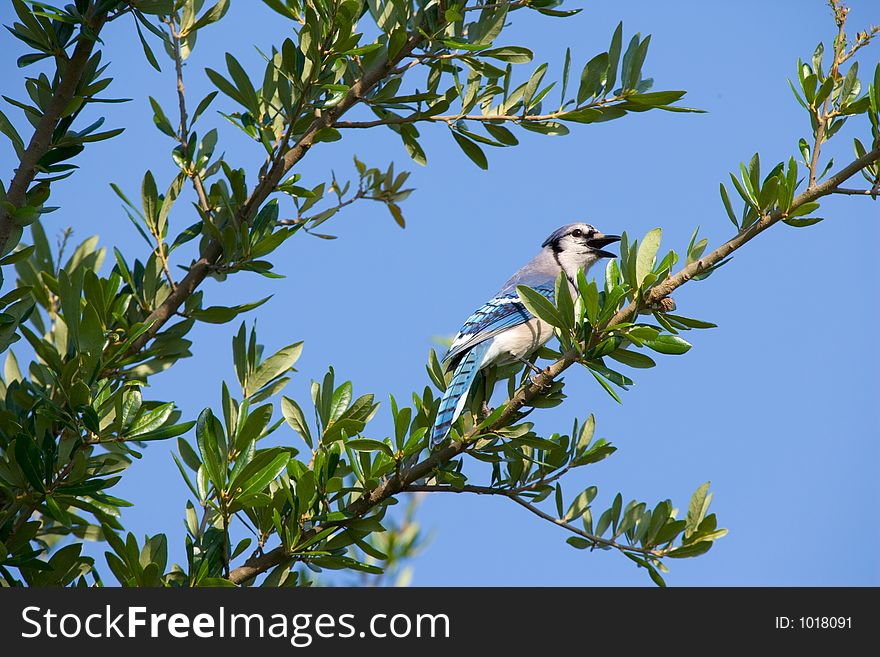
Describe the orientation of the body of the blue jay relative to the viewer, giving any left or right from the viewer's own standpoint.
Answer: facing to the right of the viewer
